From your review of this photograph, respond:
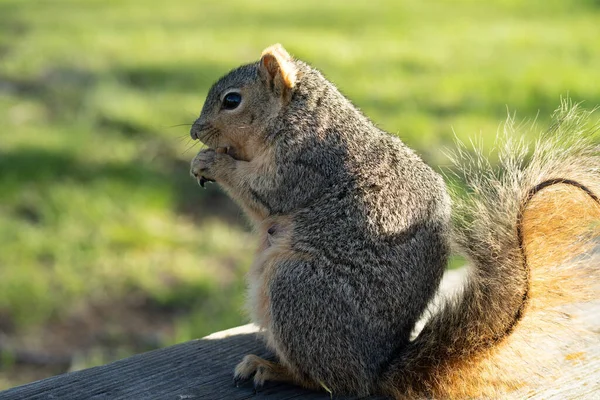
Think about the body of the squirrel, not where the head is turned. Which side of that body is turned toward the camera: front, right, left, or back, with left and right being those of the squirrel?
left
